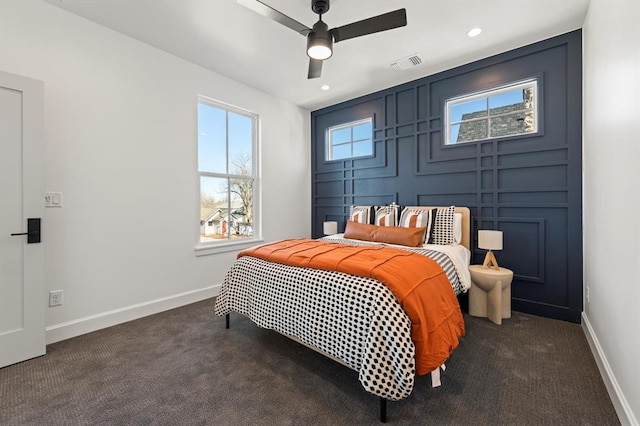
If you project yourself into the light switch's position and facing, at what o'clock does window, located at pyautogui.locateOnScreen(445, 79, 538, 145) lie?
The window is roughly at 10 o'clock from the light switch.

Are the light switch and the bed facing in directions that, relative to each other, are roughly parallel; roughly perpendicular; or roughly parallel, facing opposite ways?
roughly perpendicular

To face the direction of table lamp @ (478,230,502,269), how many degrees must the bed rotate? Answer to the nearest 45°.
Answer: approximately 180°

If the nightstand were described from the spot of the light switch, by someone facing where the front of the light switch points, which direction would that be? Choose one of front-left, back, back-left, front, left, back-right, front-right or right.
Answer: front-left

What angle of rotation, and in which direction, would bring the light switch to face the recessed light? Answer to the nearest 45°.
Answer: approximately 45° to its left

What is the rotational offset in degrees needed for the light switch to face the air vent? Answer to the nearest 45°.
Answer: approximately 45° to its left

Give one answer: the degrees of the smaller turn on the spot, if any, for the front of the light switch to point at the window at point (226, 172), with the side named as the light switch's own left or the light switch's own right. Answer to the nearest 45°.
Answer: approximately 90° to the light switch's own left

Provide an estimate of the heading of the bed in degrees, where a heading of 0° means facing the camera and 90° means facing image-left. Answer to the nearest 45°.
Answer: approximately 45°

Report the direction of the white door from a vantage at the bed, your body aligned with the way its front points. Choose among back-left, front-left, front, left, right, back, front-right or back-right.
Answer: front-right
